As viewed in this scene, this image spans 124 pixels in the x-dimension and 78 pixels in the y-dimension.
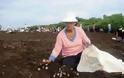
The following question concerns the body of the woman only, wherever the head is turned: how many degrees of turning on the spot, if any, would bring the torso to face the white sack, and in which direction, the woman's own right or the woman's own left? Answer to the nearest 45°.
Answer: approximately 90° to the woman's own left

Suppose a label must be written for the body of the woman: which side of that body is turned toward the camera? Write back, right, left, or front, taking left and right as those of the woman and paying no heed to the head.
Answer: front
